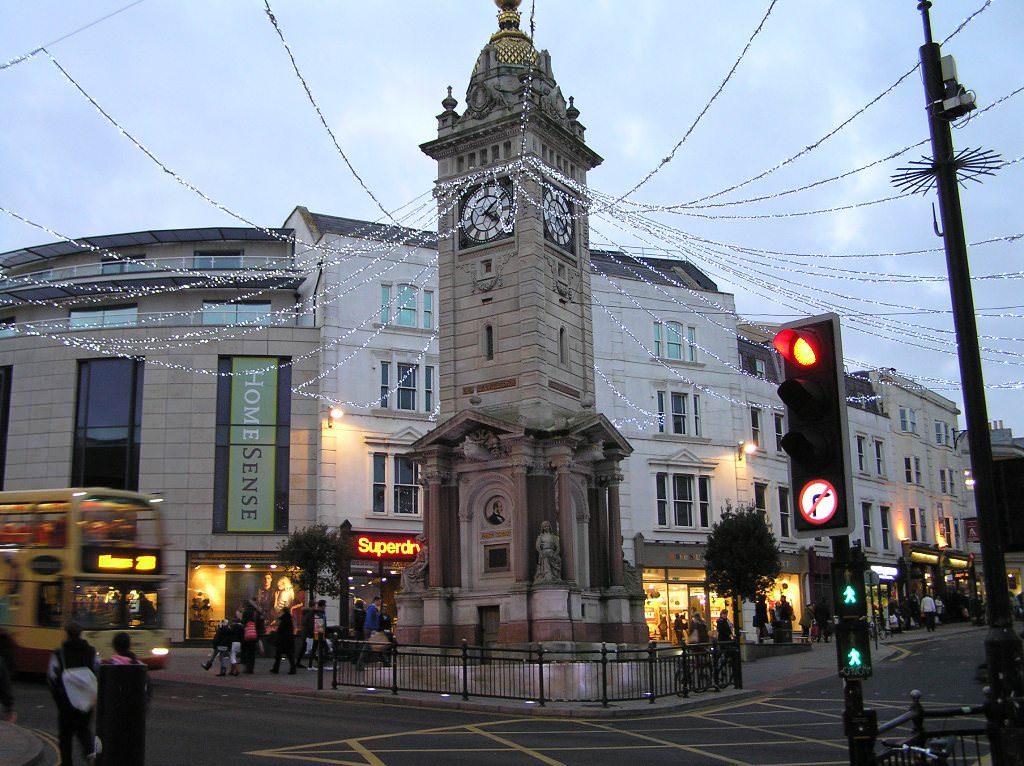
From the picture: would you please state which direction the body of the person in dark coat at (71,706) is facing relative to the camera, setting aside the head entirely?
away from the camera

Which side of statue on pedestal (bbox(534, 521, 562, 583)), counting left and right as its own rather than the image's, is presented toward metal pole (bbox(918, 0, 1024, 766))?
front

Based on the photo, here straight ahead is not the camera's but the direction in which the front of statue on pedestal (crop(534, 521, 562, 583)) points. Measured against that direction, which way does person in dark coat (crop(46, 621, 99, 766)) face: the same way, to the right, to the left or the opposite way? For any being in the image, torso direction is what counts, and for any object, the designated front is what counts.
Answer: the opposite way

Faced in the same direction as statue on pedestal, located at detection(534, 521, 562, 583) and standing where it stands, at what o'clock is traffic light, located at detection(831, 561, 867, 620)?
The traffic light is roughly at 12 o'clock from the statue on pedestal.

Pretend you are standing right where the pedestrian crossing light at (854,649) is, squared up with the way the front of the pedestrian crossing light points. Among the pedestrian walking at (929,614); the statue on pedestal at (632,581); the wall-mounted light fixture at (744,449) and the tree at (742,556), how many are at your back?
4

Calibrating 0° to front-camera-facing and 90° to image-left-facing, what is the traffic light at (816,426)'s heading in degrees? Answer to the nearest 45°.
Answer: approximately 45°

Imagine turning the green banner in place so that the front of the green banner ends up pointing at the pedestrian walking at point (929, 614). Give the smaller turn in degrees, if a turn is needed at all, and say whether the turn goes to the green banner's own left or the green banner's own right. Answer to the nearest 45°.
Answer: approximately 90° to the green banner's own left

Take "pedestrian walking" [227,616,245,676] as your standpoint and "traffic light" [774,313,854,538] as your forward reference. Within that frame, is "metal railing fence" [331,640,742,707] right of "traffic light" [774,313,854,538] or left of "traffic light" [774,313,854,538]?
left

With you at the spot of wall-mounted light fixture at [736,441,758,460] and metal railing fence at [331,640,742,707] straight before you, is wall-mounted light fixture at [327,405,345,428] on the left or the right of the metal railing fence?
right

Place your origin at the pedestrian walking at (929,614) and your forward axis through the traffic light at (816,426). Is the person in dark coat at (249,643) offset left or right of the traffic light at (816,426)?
right
